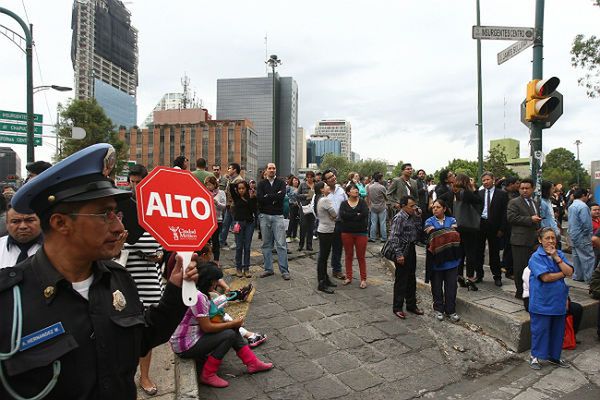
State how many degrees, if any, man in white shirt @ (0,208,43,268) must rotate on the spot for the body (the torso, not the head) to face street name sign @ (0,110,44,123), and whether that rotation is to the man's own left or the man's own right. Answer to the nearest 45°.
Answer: approximately 180°

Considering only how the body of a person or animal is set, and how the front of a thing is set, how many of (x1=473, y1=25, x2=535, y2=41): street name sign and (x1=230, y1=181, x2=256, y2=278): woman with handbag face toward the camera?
2

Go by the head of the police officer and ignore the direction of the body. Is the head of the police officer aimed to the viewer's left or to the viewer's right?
to the viewer's right
